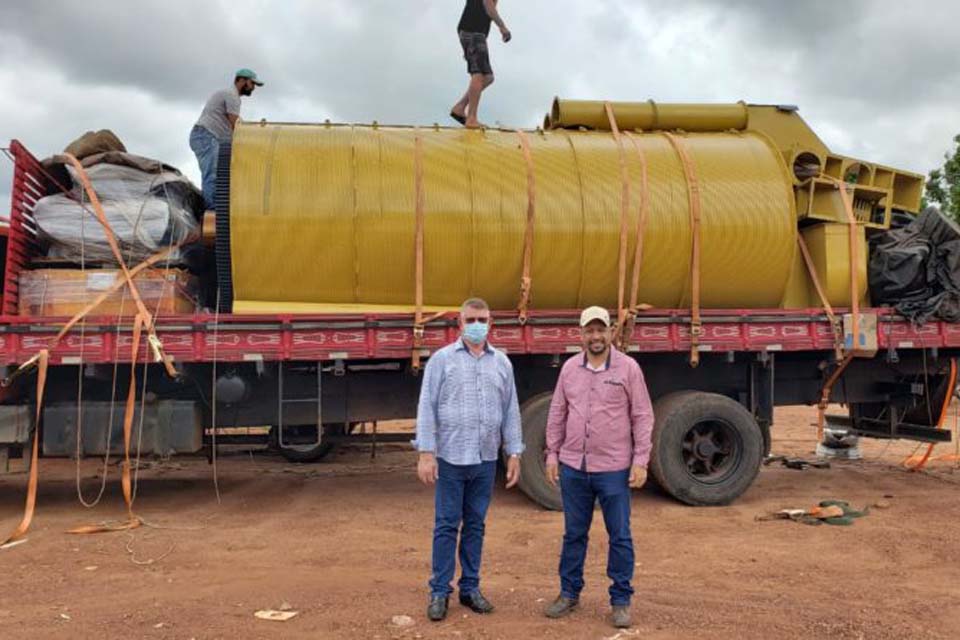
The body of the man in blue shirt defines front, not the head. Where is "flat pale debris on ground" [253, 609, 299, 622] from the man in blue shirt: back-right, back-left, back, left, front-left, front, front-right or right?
right

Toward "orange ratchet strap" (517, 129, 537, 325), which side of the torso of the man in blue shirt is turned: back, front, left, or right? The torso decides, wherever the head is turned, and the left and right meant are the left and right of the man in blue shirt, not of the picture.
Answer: back

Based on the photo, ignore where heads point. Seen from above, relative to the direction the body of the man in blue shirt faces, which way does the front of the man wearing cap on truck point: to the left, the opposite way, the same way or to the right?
to the left

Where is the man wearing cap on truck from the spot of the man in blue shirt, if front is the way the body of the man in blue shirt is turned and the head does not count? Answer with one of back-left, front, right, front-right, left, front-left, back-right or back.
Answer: back-right

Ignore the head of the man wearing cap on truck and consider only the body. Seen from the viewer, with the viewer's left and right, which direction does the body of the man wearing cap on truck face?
facing to the right of the viewer

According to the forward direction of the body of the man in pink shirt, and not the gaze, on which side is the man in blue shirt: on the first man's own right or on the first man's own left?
on the first man's own right

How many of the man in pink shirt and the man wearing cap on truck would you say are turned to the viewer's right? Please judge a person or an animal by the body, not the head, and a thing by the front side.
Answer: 1

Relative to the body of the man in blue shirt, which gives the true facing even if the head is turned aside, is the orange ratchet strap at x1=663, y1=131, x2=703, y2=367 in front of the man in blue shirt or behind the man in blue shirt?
behind

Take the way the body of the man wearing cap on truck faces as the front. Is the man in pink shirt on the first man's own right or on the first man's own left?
on the first man's own right

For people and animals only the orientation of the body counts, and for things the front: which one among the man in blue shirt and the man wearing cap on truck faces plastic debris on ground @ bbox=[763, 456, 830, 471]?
the man wearing cap on truck

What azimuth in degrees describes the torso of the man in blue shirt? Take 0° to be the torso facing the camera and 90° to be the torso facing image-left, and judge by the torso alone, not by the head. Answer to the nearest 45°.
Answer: approximately 0°

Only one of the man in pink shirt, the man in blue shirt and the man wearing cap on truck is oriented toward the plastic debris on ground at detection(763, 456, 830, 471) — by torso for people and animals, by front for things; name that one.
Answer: the man wearing cap on truck

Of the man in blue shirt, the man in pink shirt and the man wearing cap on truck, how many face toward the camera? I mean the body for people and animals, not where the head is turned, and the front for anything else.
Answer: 2

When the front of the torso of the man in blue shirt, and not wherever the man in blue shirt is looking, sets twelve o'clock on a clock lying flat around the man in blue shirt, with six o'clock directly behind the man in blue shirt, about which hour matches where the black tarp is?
The black tarp is roughly at 8 o'clock from the man in blue shirt.

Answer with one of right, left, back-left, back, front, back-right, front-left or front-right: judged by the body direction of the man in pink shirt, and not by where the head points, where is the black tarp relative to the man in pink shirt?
back-left
